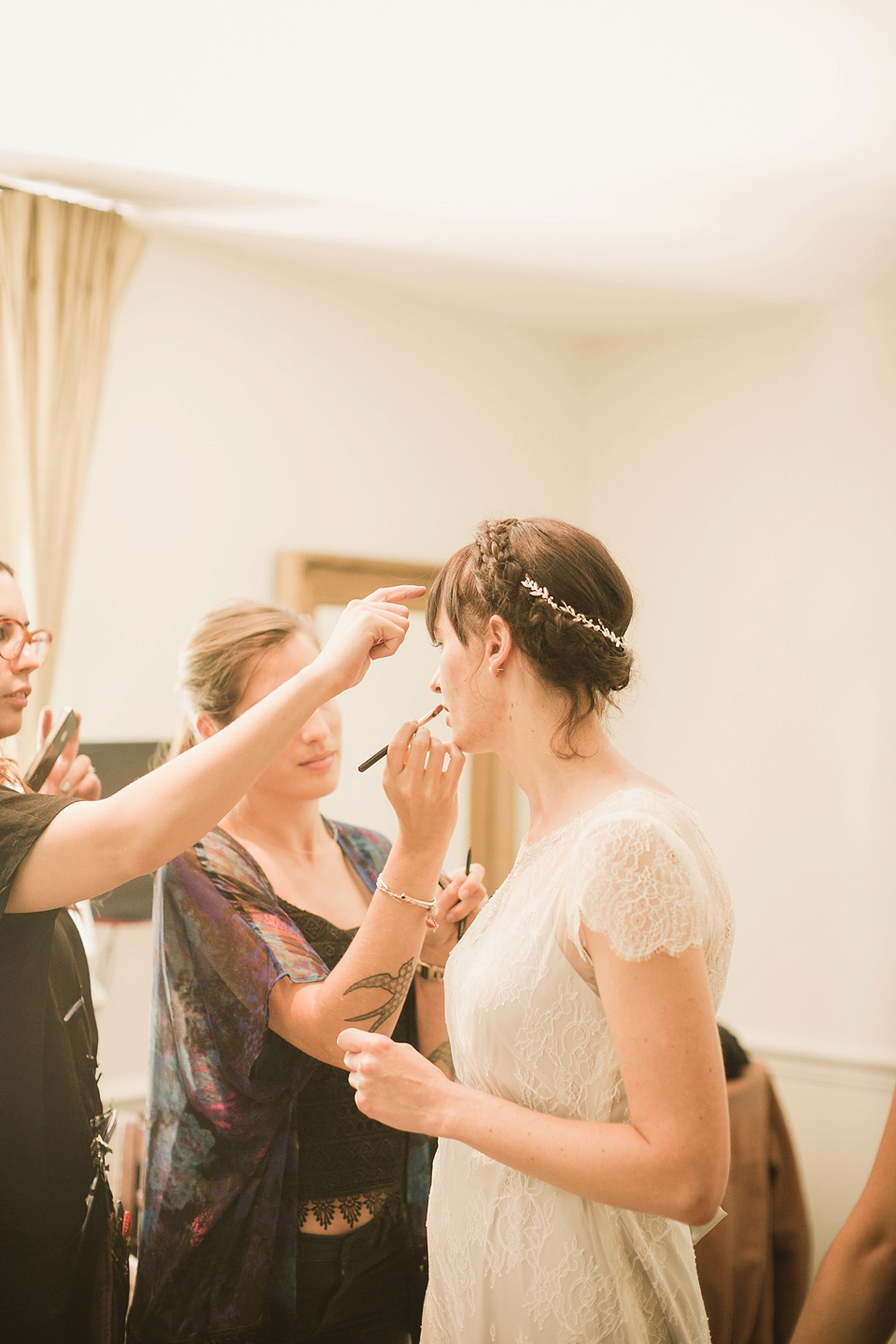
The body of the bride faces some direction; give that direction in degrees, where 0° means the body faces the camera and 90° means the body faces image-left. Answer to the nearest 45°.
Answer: approximately 90°

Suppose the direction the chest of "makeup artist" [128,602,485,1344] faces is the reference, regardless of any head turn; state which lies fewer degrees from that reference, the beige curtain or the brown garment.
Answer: the brown garment

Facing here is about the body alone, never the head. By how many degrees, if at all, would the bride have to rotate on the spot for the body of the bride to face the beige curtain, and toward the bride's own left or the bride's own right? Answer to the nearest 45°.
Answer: approximately 45° to the bride's own right

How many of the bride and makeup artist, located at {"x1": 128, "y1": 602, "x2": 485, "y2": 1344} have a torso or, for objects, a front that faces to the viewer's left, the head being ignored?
1

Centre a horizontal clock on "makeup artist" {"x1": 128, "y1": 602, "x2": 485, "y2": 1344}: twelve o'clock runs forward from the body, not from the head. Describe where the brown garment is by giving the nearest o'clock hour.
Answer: The brown garment is roughly at 9 o'clock from the makeup artist.

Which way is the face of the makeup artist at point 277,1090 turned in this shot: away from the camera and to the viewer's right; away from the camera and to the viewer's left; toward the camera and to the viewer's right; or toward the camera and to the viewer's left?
toward the camera and to the viewer's right

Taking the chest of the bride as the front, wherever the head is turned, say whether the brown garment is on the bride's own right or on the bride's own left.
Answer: on the bride's own right
